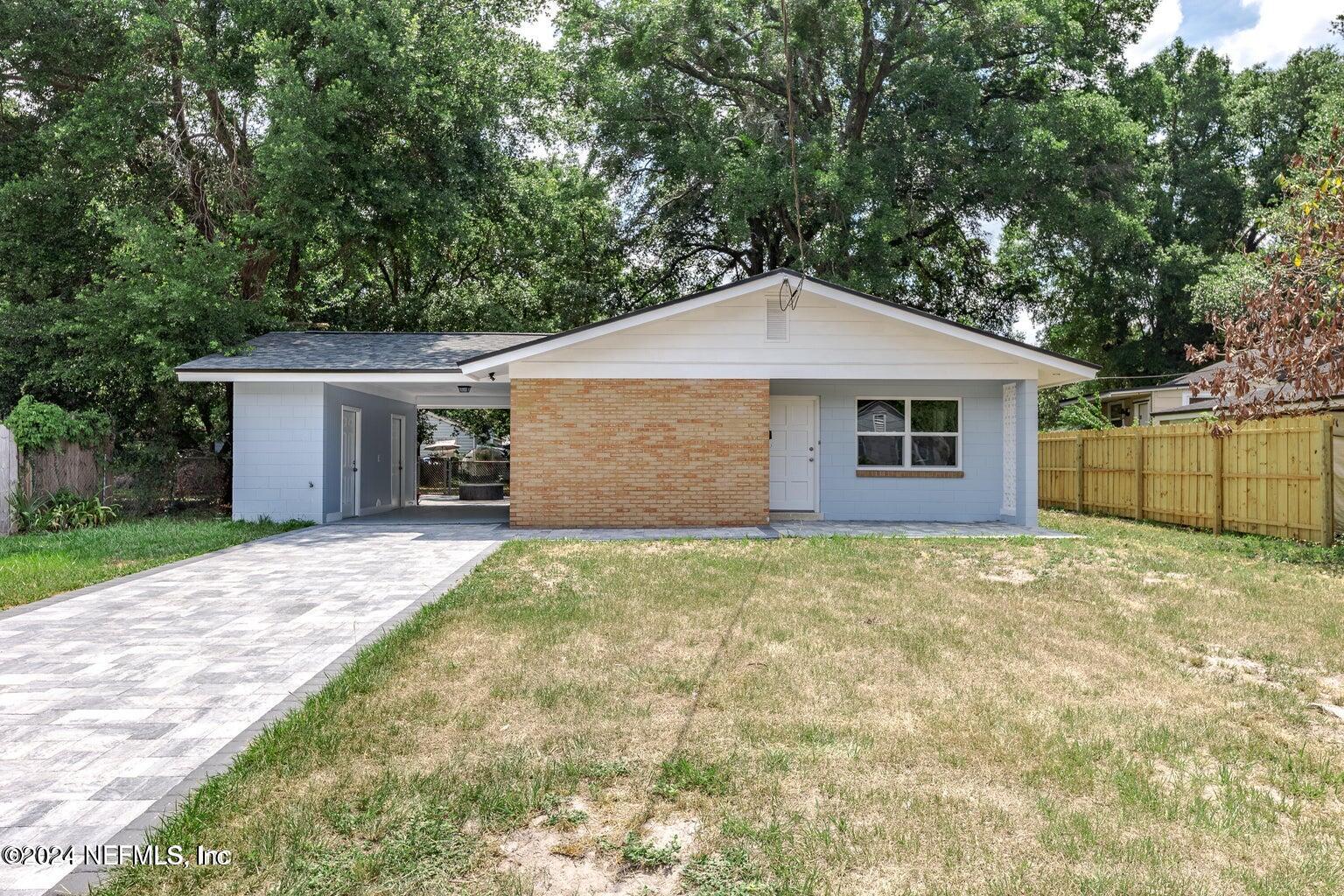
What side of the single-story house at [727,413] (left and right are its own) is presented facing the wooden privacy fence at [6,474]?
right

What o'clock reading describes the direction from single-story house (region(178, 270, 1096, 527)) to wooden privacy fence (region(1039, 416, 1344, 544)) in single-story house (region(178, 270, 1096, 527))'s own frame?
The wooden privacy fence is roughly at 9 o'clock from the single-story house.

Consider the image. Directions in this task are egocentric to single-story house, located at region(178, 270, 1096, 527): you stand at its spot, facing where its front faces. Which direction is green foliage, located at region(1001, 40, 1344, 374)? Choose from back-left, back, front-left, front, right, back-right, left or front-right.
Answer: back-left

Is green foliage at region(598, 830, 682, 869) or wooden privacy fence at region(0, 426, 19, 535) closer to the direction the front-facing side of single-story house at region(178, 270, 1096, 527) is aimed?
the green foliage

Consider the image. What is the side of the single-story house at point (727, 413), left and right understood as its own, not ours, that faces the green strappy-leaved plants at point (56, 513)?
right

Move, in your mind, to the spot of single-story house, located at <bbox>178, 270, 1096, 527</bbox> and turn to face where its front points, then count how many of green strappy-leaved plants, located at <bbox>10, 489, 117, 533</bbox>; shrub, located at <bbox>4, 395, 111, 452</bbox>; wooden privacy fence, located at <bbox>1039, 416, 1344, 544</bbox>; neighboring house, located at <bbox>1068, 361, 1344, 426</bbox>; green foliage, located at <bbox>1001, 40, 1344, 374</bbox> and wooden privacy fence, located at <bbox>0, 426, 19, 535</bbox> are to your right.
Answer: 3

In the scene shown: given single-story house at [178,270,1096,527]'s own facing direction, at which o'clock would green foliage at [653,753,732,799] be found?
The green foliage is roughly at 12 o'clock from the single-story house.

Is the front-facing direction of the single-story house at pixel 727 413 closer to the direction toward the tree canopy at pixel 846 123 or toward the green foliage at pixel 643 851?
the green foliage

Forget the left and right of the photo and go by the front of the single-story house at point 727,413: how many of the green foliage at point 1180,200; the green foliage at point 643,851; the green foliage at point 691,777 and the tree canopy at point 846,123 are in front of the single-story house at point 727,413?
2

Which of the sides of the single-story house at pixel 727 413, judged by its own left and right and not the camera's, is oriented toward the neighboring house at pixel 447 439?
back

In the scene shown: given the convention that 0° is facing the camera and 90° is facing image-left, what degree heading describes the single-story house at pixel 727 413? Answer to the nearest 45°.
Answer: approximately 0°

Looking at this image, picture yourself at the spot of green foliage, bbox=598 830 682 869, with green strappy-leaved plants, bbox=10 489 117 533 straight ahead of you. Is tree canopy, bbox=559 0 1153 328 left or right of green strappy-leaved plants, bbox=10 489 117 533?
right

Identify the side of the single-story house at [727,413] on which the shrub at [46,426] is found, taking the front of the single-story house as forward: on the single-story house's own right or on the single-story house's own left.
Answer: on the single-story house's own right
